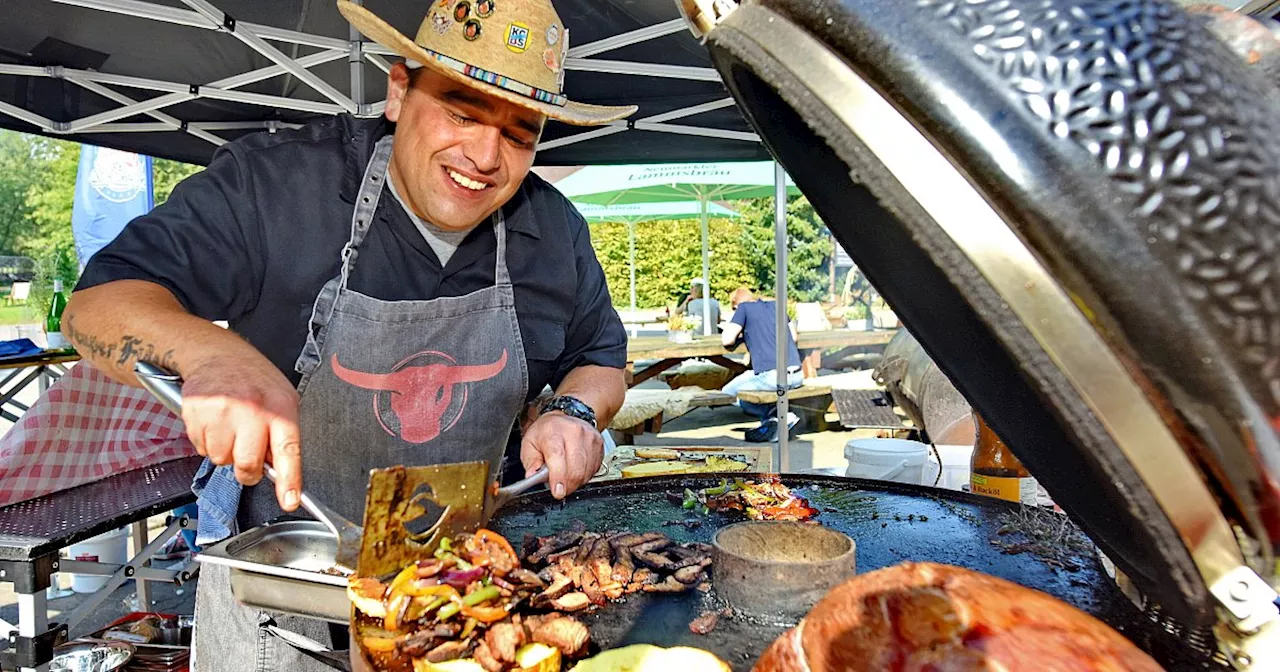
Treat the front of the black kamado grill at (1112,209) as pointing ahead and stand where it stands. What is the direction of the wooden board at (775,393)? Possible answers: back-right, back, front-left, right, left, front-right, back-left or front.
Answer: right

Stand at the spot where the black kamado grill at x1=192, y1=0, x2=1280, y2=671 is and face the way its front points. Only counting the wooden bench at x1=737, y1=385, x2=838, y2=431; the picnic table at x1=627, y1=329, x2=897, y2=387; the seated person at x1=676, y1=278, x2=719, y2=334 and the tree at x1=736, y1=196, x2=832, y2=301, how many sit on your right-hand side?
4

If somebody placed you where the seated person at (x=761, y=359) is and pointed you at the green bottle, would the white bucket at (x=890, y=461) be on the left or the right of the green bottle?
left

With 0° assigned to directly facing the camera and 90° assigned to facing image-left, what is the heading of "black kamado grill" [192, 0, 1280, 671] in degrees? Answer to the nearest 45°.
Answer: approximately 90°

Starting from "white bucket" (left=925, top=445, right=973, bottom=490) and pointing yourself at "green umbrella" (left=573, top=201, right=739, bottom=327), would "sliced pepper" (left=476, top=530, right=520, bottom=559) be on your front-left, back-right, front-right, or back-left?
back-left

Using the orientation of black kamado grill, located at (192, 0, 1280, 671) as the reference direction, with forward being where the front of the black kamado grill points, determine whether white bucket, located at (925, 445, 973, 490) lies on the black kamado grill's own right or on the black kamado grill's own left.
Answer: on the black kamado grill's own right

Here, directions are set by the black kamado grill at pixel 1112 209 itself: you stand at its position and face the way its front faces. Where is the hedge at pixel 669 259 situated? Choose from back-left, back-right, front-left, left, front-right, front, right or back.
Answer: right

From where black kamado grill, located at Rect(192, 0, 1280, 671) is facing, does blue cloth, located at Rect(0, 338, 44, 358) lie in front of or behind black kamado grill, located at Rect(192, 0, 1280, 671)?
in front
